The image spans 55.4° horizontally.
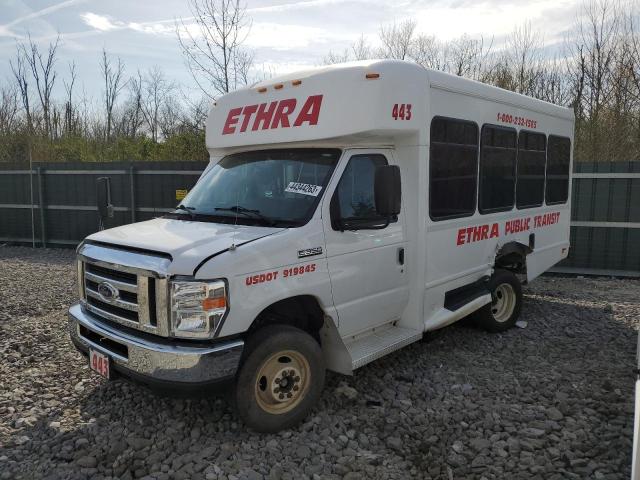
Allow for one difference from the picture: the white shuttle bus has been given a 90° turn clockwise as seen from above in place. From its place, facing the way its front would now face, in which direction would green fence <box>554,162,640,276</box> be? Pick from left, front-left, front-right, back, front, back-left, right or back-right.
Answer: right

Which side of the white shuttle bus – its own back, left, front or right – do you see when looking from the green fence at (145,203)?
right

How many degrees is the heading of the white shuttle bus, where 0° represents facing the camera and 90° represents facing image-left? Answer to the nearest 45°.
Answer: approximately 45°
